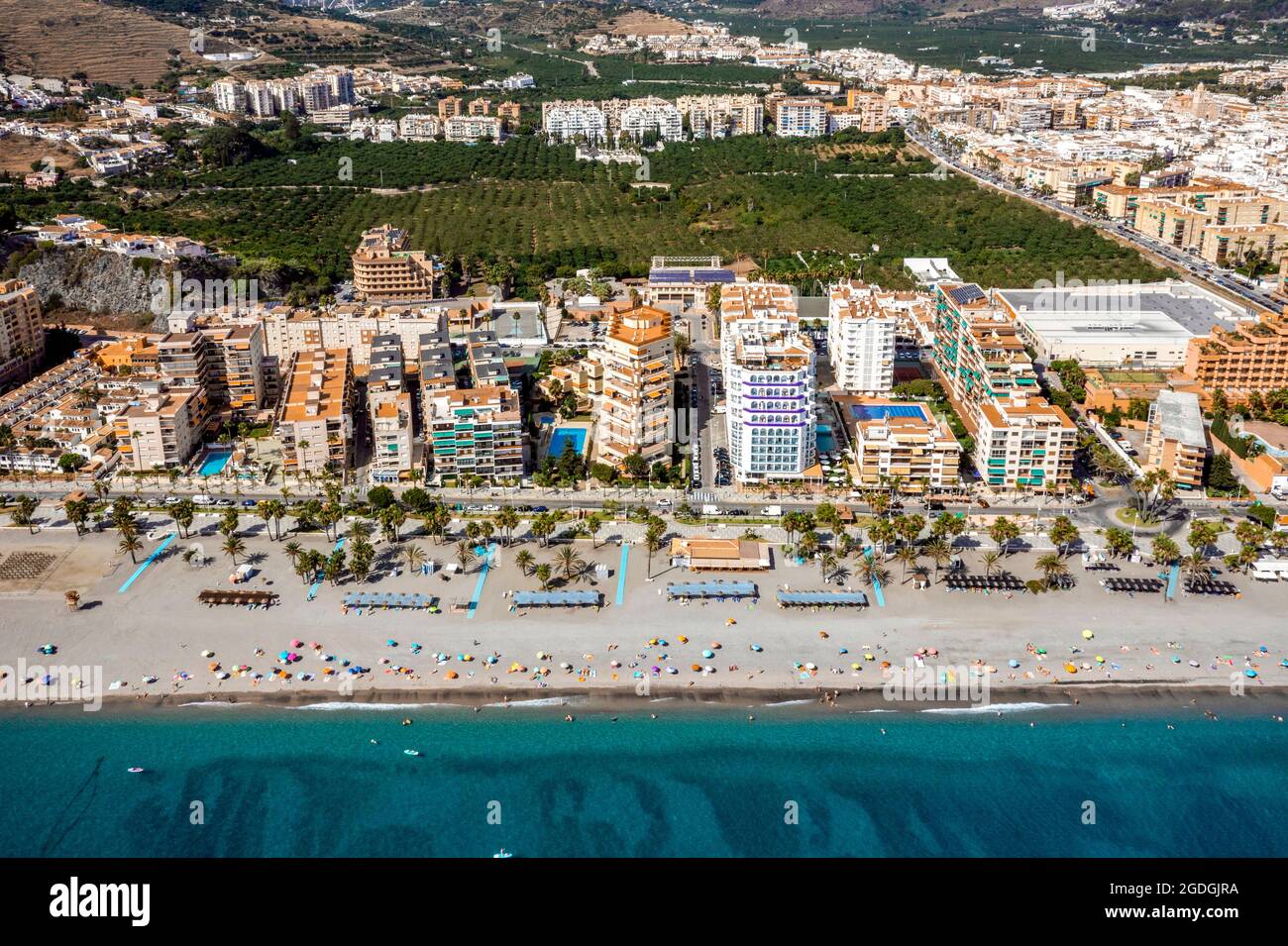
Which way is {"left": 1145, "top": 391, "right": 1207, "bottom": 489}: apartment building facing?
toward the camera

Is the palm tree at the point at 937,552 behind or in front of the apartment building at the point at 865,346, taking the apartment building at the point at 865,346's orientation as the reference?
in front

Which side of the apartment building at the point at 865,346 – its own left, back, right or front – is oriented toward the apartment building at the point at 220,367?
right

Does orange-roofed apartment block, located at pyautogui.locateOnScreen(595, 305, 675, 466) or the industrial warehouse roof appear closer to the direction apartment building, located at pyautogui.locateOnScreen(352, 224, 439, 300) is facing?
the orange-roofed apartment block

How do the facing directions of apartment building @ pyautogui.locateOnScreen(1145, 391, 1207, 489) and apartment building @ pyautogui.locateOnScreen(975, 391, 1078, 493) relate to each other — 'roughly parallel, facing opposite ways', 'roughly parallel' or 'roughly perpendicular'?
roughly parallel

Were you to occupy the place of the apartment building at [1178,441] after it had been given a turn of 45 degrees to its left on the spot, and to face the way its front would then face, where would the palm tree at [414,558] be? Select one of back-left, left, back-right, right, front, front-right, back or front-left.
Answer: right

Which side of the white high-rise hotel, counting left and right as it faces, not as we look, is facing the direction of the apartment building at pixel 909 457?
left

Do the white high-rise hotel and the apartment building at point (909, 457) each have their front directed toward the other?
no

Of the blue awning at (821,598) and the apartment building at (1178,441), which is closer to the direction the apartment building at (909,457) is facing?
the blue awning

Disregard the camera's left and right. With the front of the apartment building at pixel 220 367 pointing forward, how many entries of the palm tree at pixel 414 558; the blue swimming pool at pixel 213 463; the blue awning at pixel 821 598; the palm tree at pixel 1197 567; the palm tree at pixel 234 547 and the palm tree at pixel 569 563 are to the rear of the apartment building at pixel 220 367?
0

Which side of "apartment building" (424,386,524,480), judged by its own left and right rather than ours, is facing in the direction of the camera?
front

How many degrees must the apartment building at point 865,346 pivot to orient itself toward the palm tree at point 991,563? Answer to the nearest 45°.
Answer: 0° — it already faces it

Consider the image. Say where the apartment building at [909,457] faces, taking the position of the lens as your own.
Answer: facing the viewer

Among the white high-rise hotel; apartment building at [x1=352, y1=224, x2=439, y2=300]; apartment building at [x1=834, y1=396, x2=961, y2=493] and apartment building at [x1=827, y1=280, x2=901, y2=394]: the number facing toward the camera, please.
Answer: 4

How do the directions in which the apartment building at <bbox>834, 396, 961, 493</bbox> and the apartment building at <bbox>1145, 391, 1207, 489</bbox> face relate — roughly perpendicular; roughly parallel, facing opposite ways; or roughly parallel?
roughly parallel

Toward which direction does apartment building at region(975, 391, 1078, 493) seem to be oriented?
toward the camera

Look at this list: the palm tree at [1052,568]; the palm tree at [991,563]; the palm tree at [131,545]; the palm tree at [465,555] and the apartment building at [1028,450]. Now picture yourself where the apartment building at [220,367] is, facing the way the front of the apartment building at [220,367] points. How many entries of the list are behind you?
0
